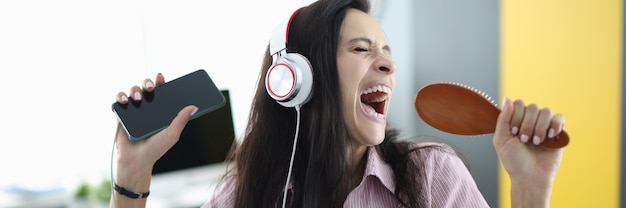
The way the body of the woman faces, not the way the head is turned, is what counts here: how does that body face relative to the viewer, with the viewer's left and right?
facing the viewer and to the right of the viewer
